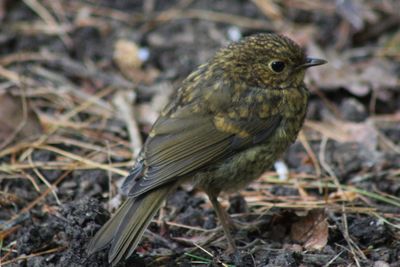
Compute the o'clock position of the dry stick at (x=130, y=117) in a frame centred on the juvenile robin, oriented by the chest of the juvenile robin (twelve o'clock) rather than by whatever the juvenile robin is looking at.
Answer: The dry stick is roughly at 8 o'clock from the juvenile robin.

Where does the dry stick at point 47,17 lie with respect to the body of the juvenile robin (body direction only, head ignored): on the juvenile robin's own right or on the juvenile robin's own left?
on the juvenile robin's own left

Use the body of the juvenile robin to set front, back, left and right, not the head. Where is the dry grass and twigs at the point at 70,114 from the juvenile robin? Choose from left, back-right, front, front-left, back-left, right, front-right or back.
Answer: back-left

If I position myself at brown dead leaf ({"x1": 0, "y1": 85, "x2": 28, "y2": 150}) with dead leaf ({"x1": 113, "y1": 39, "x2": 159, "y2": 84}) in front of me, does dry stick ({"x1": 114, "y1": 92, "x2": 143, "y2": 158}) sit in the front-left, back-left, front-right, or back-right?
front-right

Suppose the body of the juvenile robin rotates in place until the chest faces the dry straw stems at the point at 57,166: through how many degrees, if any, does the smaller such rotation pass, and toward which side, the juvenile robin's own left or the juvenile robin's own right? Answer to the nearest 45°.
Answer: approximately 135° to the juvenile robin's own left

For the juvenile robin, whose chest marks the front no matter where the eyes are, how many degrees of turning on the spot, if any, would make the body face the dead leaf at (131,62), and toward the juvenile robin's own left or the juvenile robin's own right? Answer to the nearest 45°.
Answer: approximately 90° to the juvenile robin's own left

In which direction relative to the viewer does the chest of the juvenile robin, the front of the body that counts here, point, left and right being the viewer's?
facing to the right of the viewer

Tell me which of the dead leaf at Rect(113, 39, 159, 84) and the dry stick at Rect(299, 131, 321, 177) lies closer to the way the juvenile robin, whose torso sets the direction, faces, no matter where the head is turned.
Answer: the dry stick

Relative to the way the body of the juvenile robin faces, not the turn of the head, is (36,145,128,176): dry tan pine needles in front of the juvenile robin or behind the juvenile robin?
behind

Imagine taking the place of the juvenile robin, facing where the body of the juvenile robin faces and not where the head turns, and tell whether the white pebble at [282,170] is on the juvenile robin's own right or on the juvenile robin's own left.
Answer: on the juvenile robin's own left

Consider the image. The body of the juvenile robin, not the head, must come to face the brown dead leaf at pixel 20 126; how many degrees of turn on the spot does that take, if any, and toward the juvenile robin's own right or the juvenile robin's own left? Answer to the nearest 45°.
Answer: approximately 135° to the juvenile robin's own left
